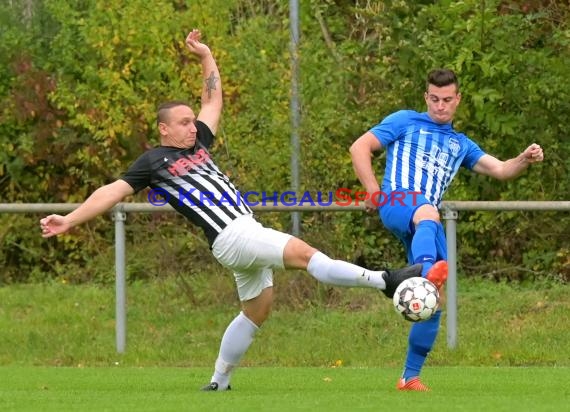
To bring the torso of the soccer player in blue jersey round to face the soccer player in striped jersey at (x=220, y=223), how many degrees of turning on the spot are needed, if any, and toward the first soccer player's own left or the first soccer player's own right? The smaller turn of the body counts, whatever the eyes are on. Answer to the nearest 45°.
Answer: approximately 90° to the first soccer player's own right

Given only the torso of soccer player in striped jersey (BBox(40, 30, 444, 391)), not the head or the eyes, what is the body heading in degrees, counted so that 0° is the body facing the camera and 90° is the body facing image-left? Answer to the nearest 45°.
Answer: approximately 315°

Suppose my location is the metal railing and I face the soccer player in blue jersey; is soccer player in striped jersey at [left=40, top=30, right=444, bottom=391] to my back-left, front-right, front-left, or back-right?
front-right

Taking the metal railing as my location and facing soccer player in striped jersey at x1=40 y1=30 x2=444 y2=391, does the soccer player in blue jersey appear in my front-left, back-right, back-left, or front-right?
front-left

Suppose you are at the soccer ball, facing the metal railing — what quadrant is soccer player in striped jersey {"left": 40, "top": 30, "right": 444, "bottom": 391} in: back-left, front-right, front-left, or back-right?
front-left

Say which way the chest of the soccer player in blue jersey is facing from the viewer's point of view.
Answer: toward the camera

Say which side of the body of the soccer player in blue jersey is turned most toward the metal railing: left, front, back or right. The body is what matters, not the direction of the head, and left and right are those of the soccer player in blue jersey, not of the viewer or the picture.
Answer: back

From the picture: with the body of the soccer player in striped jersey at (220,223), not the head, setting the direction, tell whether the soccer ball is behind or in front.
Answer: in front

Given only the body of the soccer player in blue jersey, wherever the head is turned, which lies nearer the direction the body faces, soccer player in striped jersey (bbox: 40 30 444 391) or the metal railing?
the soccer player in striped jersey

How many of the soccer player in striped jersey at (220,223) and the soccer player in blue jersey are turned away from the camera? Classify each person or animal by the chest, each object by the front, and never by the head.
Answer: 0
